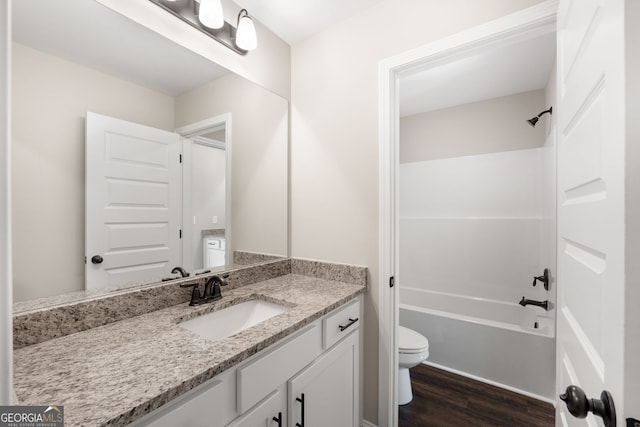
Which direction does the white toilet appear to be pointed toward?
to the viewer's right

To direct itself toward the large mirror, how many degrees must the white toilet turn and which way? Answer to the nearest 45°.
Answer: approximately 135° to its right

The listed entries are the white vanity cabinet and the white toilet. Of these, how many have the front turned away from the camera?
0

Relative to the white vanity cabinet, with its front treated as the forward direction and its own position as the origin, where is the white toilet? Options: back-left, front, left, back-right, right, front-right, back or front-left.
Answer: left

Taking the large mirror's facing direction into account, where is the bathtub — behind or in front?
in front

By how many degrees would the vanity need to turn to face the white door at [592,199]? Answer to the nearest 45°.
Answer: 0° — it already faces it

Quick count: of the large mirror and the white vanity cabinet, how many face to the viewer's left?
0

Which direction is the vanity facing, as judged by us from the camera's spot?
facing the viewer and to the right of the viewer

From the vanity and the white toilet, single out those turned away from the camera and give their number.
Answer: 0

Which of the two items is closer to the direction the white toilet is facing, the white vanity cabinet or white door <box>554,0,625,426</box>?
the white door

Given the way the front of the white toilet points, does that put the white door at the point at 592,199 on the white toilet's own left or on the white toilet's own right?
on the white toilet's own right
